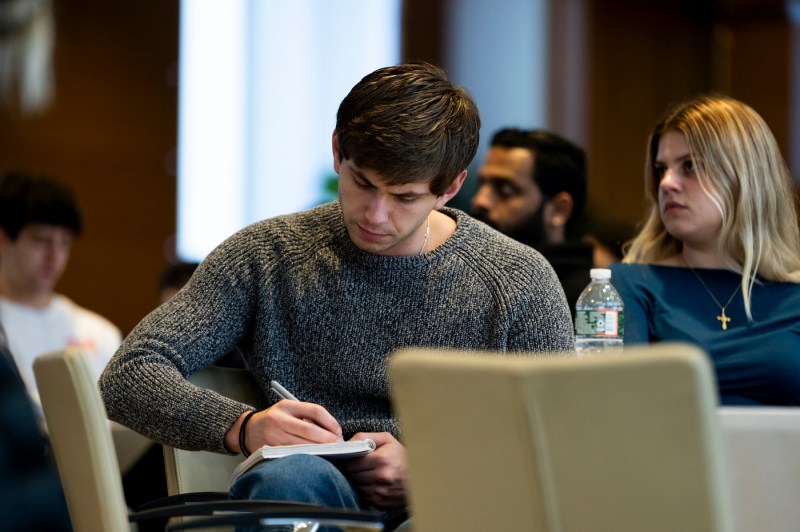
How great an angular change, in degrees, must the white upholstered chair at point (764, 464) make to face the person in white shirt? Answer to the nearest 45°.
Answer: approximately 45° to its left

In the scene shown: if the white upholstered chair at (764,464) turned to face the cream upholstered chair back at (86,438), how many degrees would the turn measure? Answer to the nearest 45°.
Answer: approximately 135° to its left

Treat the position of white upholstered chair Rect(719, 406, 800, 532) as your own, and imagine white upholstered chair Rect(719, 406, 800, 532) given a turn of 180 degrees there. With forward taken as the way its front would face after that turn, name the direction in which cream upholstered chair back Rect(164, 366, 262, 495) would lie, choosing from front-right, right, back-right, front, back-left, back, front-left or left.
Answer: right

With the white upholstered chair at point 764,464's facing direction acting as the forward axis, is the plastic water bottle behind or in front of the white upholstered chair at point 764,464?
in front

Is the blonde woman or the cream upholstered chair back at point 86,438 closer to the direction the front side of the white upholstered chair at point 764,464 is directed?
the blonde woman

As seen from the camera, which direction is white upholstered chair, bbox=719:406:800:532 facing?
away from the camera
